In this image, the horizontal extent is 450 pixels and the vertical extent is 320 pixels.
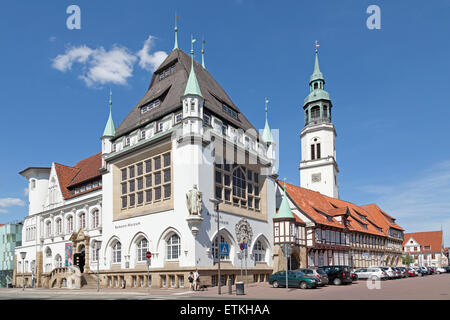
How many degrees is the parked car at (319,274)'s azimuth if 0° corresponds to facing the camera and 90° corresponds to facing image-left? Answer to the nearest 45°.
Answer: approximately 135°

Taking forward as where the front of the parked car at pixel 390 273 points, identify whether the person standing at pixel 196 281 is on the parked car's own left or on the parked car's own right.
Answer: on the parked car's own left

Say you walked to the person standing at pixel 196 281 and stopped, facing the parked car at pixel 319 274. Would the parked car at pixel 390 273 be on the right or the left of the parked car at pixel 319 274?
left
